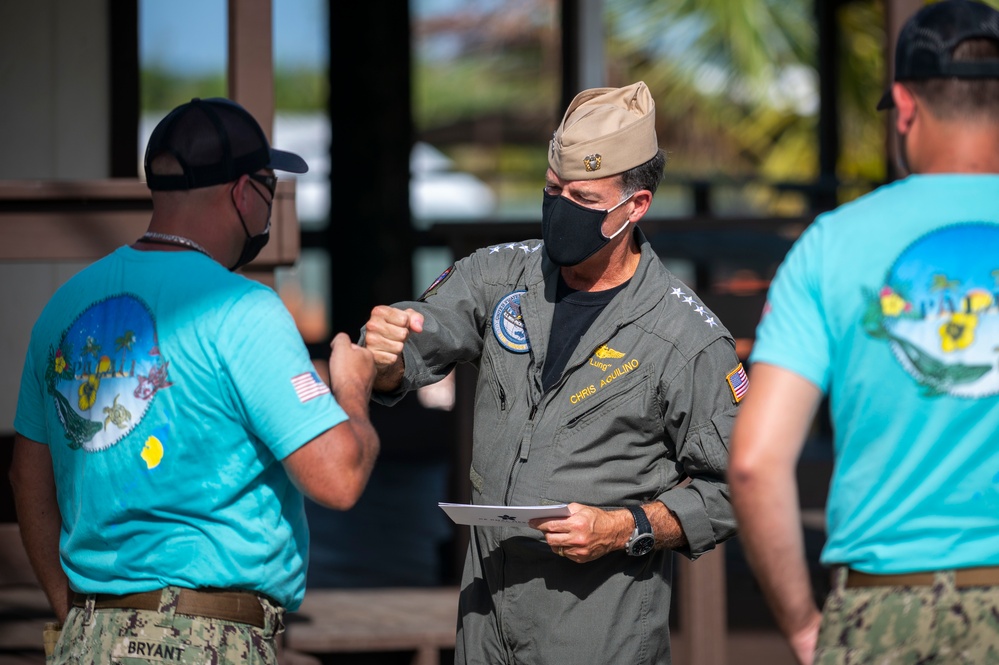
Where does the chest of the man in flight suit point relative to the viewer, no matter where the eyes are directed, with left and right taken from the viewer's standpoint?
facing the viewer and to the left of the viewer

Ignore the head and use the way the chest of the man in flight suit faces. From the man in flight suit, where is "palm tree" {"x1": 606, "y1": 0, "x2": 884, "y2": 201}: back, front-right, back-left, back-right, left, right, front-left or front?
back-right

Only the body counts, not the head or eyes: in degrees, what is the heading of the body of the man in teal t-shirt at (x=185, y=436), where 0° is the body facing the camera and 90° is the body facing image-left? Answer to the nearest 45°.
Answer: approximately 225°

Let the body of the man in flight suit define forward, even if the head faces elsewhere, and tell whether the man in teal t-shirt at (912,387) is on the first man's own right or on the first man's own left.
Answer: on the first man's own left

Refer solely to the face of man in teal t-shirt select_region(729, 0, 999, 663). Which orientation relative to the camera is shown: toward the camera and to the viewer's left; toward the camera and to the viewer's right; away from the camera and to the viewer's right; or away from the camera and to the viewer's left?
away from the camera and to the viewer's left

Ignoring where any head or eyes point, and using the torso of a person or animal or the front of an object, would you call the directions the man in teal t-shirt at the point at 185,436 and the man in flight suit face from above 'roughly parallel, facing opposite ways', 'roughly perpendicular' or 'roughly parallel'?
roughly parallel, facing opposite ways

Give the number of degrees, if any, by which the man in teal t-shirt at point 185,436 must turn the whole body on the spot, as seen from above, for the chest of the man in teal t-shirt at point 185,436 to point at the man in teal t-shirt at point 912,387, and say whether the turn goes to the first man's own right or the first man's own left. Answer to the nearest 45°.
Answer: approximately 90° to the first man's own right

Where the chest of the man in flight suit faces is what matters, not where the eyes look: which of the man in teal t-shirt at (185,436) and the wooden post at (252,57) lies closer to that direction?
the man in teal t-shirt

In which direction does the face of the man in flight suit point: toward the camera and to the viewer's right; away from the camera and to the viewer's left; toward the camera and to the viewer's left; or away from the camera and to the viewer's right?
toward the camera and to the viewer's left

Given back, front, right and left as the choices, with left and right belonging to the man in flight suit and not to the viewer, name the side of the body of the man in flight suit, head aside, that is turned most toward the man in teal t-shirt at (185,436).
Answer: front

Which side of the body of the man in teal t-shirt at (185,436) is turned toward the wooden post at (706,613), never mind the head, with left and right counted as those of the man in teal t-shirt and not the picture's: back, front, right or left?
front
